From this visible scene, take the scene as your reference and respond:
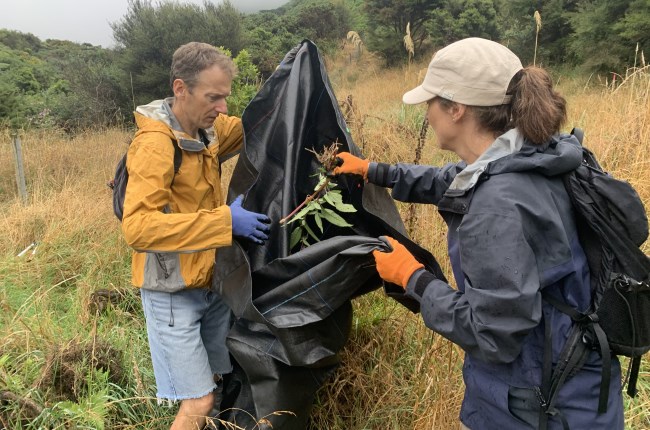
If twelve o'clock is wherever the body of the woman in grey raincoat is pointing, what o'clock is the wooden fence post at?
The wooden fence post is roughly at 1 o'clock from the woman in grey raincoat.

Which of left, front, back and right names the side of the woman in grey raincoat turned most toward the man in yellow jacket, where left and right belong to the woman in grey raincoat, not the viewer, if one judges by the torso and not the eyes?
front

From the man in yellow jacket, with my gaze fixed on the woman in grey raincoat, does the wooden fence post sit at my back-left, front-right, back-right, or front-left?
back-left

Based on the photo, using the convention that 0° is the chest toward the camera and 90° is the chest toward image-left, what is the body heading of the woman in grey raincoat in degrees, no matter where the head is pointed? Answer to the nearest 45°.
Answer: approximately 90°

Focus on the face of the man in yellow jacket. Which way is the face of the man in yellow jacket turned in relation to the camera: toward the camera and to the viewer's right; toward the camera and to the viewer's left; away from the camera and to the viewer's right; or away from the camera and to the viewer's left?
toward the camera and to the viewer's right

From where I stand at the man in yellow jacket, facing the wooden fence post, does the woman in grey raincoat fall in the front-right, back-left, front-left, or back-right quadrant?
back-right
